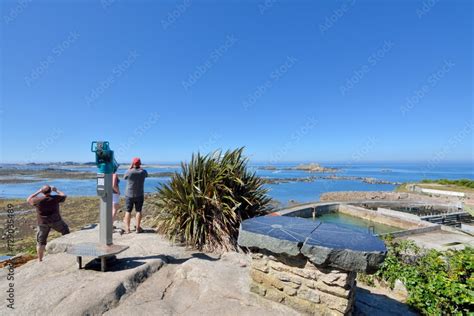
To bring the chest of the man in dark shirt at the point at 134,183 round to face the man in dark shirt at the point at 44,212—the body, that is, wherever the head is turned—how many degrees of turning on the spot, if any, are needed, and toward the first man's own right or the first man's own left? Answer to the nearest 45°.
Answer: approximately 90° to the first man's own left

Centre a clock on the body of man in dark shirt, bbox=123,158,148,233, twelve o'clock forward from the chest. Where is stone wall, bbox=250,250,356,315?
The stone wall is roughly at 5 o'clock from the man in dark shirt.

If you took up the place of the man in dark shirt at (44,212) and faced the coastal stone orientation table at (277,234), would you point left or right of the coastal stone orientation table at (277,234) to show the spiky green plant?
left

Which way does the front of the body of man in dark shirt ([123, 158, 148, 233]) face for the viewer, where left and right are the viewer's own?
facing away from the viewer

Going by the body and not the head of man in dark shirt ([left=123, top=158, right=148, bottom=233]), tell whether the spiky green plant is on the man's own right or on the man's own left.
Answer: on the man's own right

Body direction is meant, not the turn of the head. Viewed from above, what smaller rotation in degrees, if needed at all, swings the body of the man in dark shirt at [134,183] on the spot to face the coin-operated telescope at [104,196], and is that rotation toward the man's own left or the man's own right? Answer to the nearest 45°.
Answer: approximately 180°

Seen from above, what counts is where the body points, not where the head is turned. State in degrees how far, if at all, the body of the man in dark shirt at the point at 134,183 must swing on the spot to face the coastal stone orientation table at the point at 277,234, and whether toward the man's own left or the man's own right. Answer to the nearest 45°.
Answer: approximately 135° to the man's own right

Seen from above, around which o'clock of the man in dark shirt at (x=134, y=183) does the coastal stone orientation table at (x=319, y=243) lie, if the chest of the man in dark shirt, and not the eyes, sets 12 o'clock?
The coastal stone orientation table is roughly at 5 o'clock from the man in dark shirt.

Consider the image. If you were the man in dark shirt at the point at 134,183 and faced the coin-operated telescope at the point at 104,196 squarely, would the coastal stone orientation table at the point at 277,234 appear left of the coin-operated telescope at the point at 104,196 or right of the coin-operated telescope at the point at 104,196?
left
